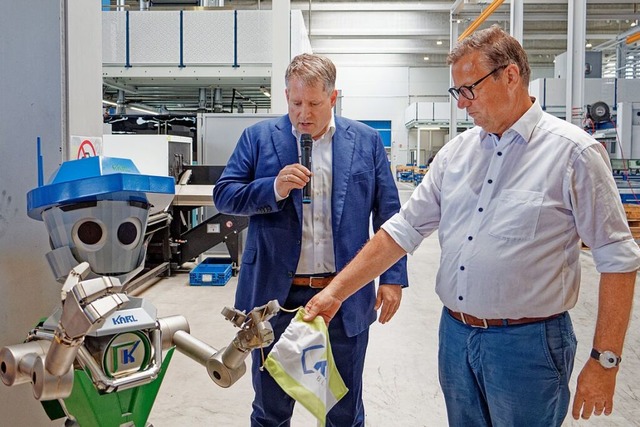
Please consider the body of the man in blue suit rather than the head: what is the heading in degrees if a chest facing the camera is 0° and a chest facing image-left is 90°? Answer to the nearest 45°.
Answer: approximately 0°

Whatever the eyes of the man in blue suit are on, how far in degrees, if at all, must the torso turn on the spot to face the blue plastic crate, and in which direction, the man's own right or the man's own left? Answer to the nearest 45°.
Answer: approximately 180°

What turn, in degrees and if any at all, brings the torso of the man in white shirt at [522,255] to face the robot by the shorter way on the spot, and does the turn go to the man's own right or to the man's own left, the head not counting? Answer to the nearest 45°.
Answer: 0° — they already face it

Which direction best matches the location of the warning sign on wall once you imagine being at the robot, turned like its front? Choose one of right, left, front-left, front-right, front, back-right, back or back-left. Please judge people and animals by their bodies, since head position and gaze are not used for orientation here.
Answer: back-left

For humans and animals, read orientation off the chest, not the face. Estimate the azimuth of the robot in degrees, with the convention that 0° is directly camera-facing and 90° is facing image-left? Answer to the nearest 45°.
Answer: approximately 315°
